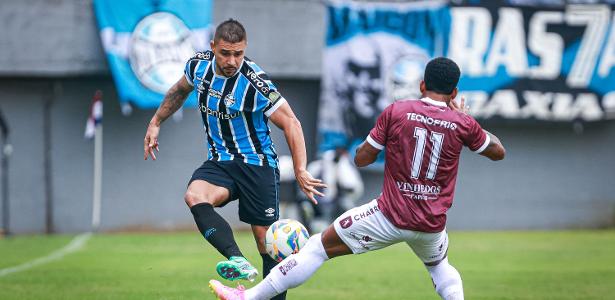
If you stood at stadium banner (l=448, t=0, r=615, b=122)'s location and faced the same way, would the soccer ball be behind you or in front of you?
in front

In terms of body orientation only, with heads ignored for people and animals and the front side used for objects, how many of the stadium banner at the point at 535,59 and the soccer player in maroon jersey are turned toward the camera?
1

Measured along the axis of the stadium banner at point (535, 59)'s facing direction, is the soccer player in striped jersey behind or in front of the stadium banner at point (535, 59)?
in front

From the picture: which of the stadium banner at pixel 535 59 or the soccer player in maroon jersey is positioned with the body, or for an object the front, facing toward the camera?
the stadium banner

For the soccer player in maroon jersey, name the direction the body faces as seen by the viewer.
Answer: away from the camera

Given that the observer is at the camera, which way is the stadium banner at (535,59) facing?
facing the viewer

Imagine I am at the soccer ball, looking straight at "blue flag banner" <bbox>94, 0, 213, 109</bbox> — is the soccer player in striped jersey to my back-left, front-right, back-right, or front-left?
front-left

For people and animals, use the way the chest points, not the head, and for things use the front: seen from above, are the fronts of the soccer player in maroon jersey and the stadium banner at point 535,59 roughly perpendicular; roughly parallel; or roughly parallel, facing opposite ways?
roughly parallel, facing opposite ways

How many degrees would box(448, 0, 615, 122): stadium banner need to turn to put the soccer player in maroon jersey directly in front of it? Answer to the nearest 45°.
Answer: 0° — it already faces them

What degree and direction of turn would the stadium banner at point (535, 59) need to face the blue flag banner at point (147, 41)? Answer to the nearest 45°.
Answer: approximately 45° to its right

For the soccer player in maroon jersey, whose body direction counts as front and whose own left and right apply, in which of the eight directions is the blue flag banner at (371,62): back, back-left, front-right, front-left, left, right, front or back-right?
front

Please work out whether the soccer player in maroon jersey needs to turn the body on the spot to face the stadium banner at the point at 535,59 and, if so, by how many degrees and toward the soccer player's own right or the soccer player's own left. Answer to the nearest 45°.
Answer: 0° — they already face it

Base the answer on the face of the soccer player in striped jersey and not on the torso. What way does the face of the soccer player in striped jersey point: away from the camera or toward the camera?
toward the camera
